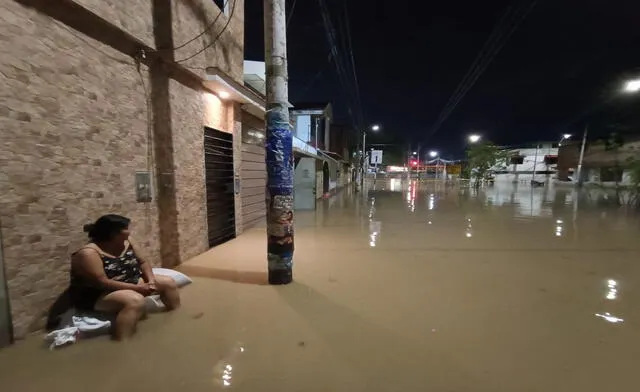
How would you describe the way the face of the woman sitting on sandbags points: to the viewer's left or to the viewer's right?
to the viewer's right

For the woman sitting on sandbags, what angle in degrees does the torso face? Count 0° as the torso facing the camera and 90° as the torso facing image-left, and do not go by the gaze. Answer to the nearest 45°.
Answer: approximately 315°

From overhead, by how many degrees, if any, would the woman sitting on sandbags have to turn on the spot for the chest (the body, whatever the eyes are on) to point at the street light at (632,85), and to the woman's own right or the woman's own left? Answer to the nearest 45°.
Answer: approximately 45° to the woman's own left
